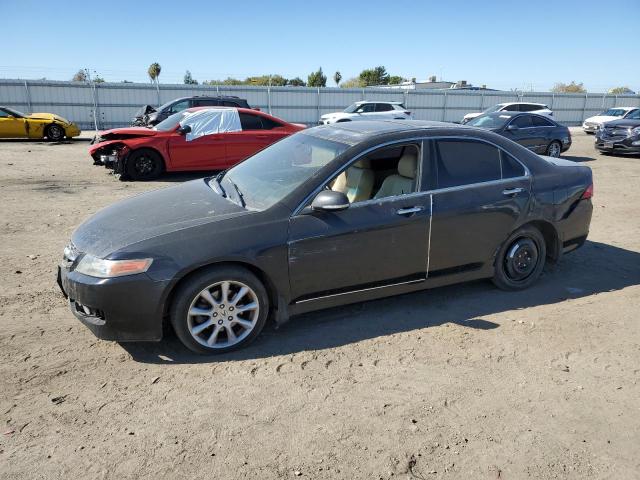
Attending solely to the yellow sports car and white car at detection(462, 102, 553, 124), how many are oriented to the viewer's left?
1

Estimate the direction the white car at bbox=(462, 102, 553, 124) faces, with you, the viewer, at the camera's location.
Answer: facing to the left of the viewer

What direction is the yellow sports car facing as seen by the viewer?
to the viewer's right

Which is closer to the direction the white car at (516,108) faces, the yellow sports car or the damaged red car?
the yellow sports car

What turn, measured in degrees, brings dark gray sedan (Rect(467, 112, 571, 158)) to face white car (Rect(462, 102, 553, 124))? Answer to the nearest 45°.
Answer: approximately 135° to its right

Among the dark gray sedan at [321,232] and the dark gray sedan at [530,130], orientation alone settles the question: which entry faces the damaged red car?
the dark gray sedan at [530,130]

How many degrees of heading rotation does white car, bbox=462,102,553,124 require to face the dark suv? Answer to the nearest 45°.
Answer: approximately 45° to its left

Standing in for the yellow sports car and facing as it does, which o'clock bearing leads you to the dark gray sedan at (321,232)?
The dark gray sedan is roughly at 3 o'clock from the yellow sports car.

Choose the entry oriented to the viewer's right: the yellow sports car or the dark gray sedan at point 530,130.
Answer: the yellow sports car

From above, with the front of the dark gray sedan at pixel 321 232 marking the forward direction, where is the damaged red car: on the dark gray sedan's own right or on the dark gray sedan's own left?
on the dark gray sedan's own right

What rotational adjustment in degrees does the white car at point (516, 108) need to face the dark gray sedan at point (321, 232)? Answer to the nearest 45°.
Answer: approximately 90° to its left
